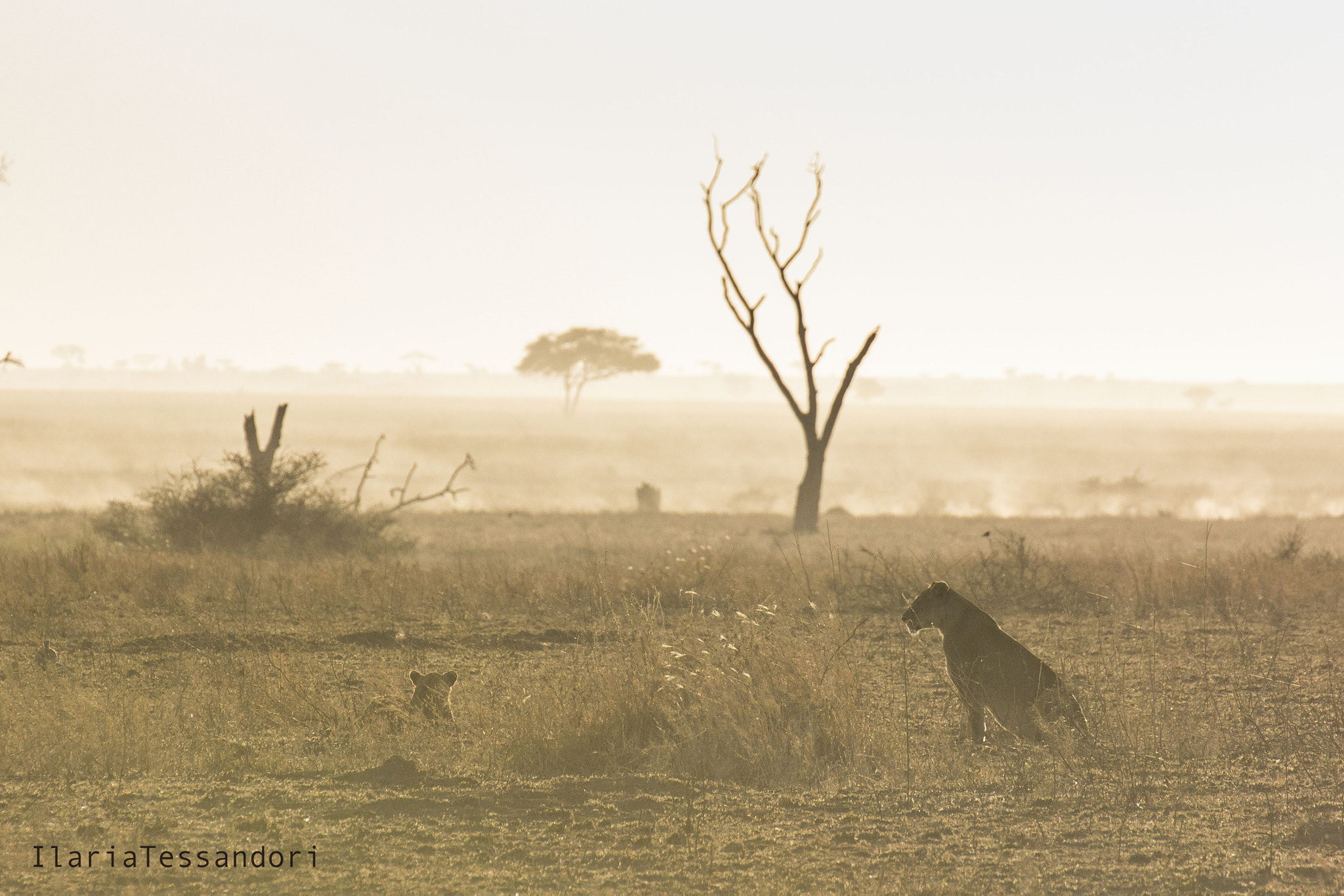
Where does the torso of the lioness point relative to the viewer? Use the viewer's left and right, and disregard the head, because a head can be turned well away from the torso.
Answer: facing to the left of the viewer

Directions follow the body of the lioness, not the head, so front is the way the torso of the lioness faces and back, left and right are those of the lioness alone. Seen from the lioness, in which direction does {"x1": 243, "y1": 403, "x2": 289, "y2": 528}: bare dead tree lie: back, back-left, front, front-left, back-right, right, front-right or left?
front-right

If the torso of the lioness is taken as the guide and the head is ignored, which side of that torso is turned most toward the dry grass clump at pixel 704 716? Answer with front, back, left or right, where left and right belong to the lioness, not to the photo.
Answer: front

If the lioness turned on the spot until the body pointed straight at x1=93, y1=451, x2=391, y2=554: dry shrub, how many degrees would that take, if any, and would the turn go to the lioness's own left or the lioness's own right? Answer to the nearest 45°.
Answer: approximately 45° to the lioness's own right

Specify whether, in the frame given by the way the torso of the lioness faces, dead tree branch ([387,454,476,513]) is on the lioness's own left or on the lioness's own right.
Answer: on the lioness's own right
